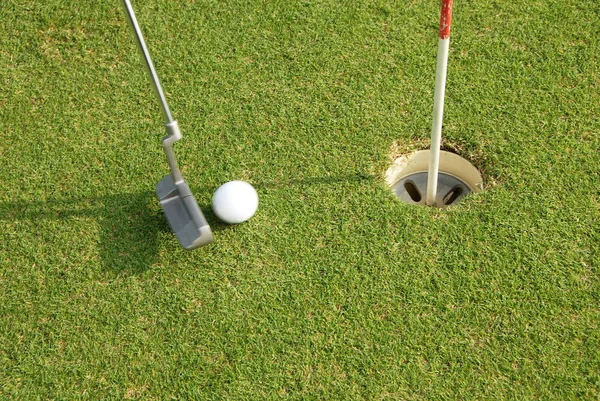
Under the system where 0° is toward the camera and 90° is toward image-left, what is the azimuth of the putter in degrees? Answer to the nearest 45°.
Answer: approximately 270°

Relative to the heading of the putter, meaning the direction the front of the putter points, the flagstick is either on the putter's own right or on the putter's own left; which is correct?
on the putter's own right
